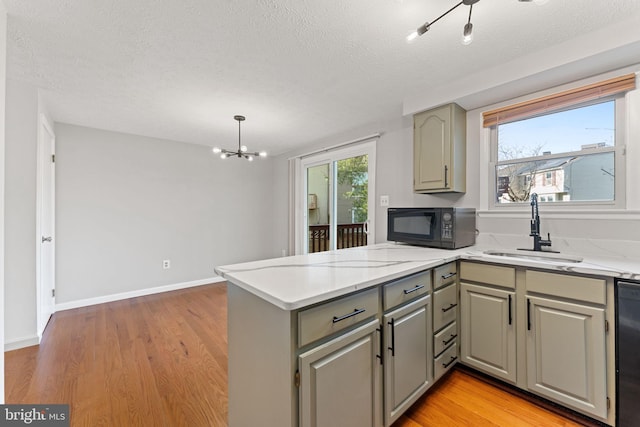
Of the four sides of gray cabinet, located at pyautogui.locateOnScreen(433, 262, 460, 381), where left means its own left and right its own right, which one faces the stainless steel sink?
left

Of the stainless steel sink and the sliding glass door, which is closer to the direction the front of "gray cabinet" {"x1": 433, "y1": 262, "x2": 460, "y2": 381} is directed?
the stainless steel sink

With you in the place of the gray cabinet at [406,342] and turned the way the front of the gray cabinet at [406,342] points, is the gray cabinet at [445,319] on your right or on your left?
on your left

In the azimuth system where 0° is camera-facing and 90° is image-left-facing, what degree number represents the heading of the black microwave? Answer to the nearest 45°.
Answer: approximately 45°

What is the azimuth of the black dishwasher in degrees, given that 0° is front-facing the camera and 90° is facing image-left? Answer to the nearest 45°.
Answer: approximately 0°

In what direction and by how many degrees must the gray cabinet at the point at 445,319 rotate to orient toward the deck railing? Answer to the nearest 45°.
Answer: approximately 180°
